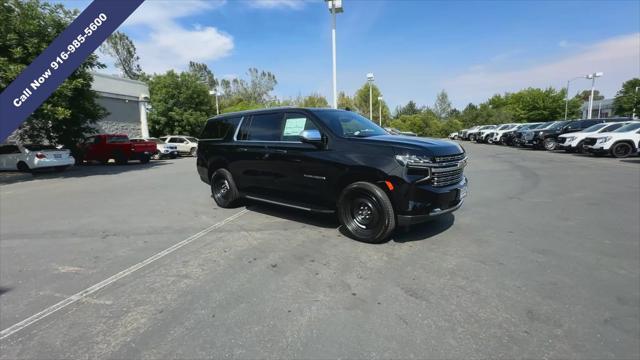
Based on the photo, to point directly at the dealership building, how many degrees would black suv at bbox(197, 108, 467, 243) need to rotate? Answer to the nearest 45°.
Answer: approximately 180°

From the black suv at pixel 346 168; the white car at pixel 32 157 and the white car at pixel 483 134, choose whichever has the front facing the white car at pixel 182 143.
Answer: the white car at pixel 483 134

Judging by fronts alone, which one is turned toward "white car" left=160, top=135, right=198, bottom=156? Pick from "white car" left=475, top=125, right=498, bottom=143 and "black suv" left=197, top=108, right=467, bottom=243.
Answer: "white car" left=475, top=125, right=498, bottom=143

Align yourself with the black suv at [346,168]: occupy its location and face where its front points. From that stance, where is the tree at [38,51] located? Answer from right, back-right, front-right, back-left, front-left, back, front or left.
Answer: back

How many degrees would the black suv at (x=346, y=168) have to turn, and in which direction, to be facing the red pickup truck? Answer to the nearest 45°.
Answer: approximately 180°

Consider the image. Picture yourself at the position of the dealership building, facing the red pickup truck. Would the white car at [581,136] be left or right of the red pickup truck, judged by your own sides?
left

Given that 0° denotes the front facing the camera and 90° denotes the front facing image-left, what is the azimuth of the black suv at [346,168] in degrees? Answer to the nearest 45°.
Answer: approximately 315°

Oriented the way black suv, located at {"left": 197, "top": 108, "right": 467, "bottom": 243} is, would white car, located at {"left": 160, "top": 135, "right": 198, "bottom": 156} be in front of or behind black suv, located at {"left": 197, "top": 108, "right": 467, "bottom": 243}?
behind

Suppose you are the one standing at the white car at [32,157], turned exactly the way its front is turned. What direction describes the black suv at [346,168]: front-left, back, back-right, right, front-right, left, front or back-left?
back-left

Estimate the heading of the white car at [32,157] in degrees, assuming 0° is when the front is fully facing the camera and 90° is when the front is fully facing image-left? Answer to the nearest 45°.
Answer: approximately 135°

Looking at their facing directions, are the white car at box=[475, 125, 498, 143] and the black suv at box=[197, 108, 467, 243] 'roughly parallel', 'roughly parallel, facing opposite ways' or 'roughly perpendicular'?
roughly perpendicular

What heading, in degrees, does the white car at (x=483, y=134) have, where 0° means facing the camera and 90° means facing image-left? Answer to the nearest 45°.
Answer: approximately 45°

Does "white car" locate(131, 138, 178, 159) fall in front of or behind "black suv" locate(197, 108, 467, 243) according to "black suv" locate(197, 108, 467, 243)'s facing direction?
behind

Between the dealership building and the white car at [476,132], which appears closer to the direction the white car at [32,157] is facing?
the dealership building
